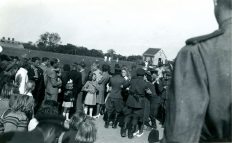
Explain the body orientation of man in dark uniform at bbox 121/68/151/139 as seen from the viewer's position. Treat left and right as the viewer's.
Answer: facing away from the viewer and to the right of the viewer

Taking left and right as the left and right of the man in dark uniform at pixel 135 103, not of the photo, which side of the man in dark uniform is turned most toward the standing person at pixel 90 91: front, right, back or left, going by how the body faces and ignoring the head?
left

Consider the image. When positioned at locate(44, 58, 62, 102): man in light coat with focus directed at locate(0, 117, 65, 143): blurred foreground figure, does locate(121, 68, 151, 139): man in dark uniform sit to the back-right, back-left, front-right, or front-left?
front-left

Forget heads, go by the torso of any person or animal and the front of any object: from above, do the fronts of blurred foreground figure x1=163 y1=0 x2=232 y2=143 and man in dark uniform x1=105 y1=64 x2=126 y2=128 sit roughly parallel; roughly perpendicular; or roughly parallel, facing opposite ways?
roughly parallel

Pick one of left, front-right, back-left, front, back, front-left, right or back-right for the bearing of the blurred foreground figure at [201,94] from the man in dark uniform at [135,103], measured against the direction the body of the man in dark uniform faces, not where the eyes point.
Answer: back-right

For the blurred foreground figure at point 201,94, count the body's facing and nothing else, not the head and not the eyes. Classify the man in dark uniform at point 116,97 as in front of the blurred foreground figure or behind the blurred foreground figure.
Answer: in front

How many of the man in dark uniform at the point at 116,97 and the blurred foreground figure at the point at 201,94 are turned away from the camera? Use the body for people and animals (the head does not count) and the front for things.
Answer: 2

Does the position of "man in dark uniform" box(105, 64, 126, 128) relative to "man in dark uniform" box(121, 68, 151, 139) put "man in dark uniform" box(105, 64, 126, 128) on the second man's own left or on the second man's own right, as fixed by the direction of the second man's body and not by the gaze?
on the second man's own left

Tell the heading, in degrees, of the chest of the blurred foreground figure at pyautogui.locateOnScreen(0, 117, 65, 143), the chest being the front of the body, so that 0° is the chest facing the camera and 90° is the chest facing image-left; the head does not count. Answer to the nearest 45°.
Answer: approximately 225°

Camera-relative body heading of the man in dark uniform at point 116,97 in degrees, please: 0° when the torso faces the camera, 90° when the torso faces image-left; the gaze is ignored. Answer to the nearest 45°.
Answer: approximately 180°

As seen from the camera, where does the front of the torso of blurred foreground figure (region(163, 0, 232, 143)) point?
away from the camera

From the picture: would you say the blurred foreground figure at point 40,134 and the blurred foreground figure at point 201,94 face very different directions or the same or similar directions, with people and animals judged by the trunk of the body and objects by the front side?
same or similar directions

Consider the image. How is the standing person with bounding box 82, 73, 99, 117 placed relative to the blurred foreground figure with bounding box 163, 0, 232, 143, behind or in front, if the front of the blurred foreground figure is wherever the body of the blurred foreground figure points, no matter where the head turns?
in front
